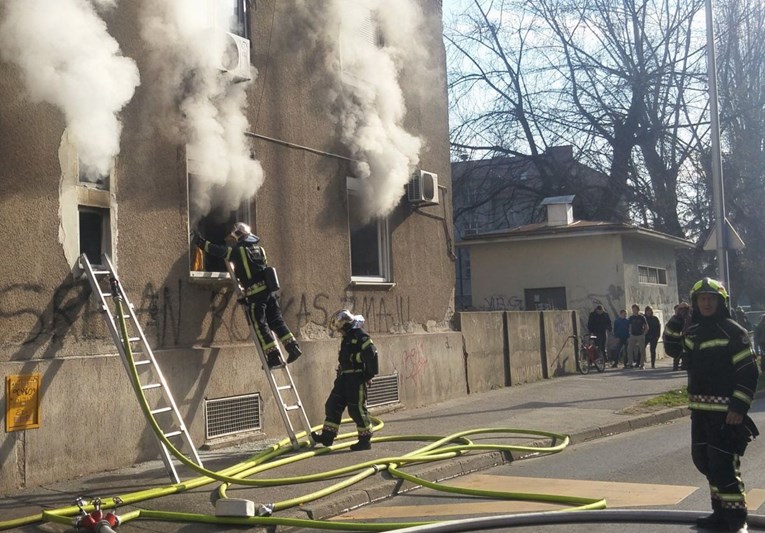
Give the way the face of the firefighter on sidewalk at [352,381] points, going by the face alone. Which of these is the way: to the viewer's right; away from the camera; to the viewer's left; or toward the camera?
to the viewer's left

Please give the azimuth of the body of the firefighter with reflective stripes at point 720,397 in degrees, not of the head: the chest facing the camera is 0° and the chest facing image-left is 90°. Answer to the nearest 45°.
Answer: approximately 45°

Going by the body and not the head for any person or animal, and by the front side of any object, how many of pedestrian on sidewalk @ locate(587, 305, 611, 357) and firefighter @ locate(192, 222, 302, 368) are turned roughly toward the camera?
1

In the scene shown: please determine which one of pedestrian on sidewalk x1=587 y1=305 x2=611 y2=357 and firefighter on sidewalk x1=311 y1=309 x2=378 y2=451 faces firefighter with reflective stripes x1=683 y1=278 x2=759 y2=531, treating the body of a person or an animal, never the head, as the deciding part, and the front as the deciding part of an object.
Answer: pedestrian on sidewalk x1=587 y1=305 x2=611 y2=357

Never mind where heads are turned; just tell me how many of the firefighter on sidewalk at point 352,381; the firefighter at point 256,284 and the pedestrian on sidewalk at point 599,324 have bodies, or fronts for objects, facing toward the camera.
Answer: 1

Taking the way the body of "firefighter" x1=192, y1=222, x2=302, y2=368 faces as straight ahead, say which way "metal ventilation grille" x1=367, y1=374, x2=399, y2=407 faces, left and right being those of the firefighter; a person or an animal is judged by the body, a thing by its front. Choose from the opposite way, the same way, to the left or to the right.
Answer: the opposite way

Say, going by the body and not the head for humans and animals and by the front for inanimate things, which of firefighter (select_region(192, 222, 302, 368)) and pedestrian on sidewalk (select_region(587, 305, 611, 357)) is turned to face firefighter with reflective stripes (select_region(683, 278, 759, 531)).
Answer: the pedestrian on sidewalk

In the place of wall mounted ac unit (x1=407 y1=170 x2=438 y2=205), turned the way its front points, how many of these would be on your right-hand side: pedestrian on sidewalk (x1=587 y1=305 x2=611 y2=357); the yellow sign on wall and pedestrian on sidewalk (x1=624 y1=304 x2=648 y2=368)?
1
